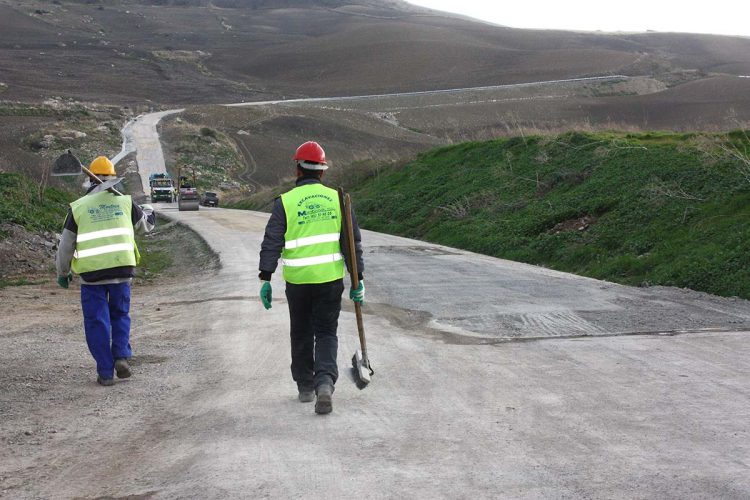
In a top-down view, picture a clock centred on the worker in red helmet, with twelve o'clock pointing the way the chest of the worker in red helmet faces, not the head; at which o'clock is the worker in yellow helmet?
The worker in yellow helmet is roughly at 10 o'clock from the worker in red helmet.

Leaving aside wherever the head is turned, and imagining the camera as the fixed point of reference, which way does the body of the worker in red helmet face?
away from the camera

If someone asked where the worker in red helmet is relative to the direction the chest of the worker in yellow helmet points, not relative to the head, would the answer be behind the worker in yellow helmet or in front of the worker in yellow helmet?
behind

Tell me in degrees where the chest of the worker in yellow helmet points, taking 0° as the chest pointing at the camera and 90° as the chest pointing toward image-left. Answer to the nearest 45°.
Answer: approximately 180°

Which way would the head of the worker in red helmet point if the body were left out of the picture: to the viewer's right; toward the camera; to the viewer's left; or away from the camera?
away from the camera

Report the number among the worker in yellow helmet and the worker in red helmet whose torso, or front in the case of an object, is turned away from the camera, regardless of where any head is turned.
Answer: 2
